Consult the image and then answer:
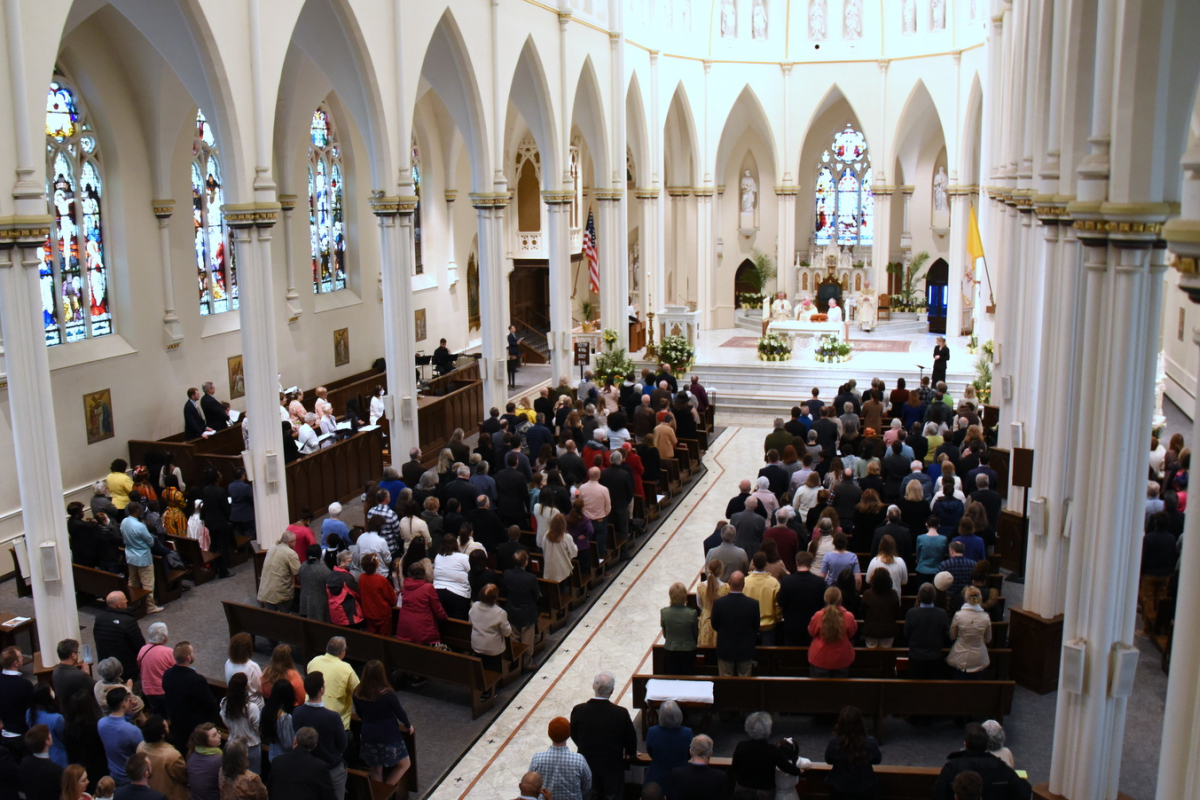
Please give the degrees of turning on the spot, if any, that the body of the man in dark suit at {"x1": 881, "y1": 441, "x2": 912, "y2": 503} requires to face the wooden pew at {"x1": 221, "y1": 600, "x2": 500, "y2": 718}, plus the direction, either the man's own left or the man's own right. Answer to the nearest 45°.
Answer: approximately 135° to the man's own left

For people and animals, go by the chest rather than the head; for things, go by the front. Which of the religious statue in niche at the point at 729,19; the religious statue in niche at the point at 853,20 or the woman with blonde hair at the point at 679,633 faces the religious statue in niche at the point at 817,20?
the woman with blonde hair

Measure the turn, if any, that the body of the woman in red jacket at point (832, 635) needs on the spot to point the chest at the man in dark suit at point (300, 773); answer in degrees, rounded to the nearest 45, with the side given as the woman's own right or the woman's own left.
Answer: approximately 135° to the woman's own left

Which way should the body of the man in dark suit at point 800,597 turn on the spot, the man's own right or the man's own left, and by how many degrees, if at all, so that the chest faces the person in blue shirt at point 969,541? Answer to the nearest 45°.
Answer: approximately 45° to the man's own right

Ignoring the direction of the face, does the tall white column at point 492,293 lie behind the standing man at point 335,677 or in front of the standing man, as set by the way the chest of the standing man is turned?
in front

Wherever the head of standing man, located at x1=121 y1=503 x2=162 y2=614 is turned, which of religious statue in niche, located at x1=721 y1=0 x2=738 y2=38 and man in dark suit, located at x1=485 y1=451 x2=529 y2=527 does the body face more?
the religious statue in niche

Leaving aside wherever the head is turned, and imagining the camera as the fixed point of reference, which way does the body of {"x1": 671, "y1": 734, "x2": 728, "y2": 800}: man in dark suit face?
away from the camera

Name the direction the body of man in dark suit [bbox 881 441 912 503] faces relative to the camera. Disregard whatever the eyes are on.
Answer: away from the camera

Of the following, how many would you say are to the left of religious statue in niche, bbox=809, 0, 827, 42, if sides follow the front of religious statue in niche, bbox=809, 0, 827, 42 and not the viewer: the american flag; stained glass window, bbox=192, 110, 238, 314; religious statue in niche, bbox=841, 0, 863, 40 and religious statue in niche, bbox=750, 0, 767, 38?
1

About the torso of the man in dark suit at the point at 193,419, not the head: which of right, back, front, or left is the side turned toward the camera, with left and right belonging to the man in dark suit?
right

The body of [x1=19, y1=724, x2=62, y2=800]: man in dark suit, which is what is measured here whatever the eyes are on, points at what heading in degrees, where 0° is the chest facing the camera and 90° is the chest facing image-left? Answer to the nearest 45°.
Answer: approximately 225°

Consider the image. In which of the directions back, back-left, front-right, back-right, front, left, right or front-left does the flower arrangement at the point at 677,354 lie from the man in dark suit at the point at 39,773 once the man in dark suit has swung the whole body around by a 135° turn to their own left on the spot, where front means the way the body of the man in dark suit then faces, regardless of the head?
back-right

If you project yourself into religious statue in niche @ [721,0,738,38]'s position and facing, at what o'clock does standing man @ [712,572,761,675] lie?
The standing man is roughly at 12 o'clock from the religious statue in niche.

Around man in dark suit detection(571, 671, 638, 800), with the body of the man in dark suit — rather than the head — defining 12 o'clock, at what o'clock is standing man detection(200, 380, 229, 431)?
The standing man is roughly at 11 o'clock from the man in dark suit.

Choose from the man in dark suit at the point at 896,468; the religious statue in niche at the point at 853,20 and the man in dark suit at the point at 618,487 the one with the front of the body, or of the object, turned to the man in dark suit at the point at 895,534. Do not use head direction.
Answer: the religious statue in niche

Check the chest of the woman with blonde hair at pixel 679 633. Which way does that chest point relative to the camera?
away from the camera

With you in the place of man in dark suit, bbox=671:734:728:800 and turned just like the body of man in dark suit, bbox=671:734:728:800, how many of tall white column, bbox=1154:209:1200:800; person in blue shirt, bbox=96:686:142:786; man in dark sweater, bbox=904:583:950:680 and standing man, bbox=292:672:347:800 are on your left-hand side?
2

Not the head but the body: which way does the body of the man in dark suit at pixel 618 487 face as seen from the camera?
away from the camera

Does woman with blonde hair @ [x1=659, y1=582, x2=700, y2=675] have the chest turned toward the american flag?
yes
